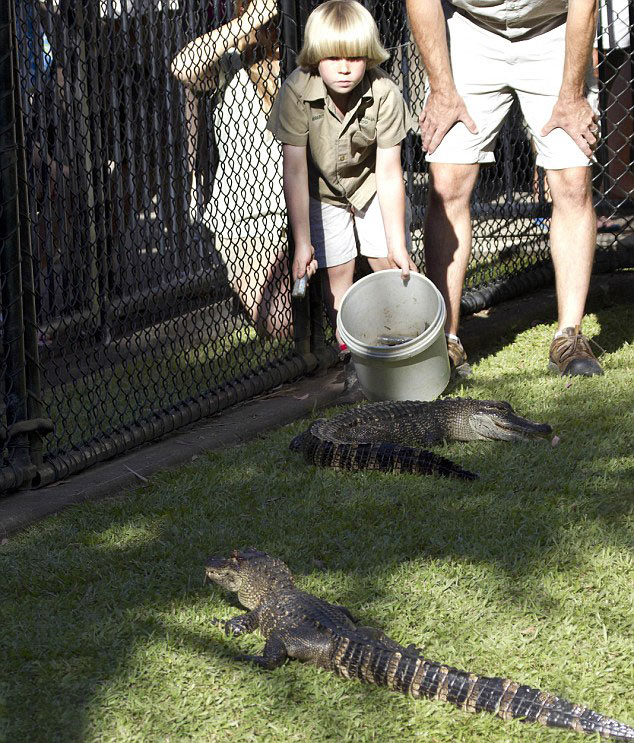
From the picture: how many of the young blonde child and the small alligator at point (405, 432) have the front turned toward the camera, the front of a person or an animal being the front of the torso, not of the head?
1

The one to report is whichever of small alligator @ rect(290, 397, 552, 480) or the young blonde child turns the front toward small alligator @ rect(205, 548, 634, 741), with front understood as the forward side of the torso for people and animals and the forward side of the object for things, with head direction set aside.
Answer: the young blonde child

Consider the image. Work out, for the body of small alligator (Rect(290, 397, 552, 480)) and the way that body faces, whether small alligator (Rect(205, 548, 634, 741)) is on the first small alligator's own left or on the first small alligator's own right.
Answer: on the first small alligator's own right

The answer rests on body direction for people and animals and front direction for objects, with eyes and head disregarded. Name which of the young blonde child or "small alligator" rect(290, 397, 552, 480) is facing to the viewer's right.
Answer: the small alligator

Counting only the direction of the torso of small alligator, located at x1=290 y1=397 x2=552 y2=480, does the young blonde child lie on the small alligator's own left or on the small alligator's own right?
on the small alligator's own left

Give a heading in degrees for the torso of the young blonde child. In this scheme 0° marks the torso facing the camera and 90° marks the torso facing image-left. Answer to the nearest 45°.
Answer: approximately 0°

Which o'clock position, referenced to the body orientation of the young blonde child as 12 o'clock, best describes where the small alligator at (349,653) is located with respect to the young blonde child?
The small alligator is roughly at 12 o'clock from the young blonde child.

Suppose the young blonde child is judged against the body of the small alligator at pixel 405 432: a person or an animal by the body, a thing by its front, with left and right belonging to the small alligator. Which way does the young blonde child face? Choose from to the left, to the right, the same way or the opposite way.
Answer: to the right

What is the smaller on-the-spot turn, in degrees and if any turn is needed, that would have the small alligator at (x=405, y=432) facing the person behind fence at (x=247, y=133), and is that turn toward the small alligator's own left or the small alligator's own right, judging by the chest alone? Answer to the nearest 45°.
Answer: approximately 135° to the small alligator's own left

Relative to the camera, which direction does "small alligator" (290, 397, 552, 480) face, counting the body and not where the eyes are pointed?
to the viewer's right
